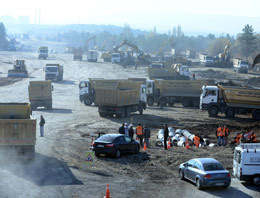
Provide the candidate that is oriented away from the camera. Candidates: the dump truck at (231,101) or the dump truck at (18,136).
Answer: the dump truck at (18,136)

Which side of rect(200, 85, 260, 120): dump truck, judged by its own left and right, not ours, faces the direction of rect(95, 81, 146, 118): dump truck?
front

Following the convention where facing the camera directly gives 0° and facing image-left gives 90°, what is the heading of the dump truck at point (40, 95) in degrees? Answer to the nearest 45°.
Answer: approximately 180°

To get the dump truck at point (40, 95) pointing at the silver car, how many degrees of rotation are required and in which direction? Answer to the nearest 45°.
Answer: approximately 180°

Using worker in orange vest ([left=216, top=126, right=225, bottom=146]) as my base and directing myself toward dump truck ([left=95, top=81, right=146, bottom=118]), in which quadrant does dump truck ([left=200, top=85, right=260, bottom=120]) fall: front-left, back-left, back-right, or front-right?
front-right

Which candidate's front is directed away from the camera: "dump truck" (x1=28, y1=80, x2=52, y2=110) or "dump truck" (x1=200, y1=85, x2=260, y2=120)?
"dump truck" (x1=28, y1=80, x2=52, y2=110)

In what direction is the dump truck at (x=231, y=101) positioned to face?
to the viewer's left

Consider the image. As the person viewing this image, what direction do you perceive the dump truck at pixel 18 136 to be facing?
facing away from the viewer
